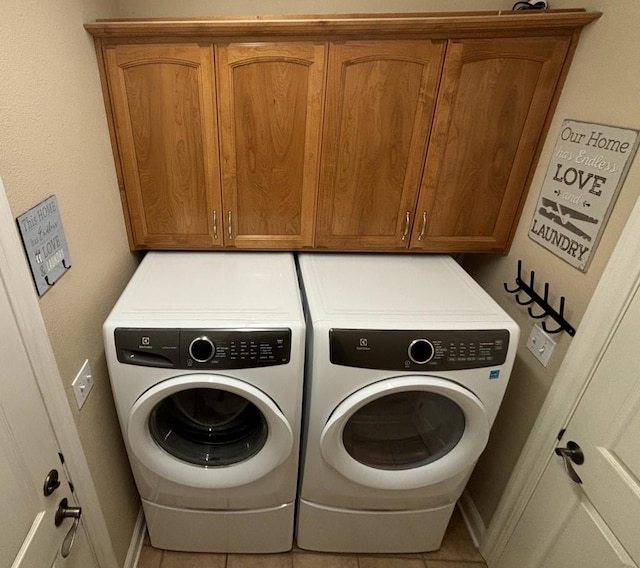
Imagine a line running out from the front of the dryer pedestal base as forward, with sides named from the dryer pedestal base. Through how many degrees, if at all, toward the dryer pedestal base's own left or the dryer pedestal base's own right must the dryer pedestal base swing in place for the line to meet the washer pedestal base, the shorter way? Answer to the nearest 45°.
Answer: approximately 90° to the dryer pedestal base's own right

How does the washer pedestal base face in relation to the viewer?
toward the camera

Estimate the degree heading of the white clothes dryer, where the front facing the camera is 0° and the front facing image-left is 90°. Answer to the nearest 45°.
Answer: approximately 0°

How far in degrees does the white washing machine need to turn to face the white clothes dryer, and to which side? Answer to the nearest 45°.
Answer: approximately 90° to its left

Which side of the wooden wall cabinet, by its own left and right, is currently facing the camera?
front

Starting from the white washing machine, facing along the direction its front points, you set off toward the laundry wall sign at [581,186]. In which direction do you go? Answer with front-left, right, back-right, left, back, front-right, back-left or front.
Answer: left

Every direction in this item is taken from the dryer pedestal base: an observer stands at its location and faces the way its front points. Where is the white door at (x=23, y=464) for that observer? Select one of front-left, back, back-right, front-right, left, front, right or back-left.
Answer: front-right

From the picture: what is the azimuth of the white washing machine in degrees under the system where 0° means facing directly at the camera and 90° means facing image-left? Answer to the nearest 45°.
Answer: approximately 0°

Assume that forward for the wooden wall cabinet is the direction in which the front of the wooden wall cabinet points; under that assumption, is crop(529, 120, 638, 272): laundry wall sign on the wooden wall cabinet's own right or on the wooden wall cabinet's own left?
on the wooden wall cabinet's own left

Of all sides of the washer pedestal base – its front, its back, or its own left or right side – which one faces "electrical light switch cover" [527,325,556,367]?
left

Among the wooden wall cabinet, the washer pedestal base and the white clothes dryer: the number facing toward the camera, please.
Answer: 3

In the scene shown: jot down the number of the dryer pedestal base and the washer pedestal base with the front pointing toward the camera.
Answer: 2
